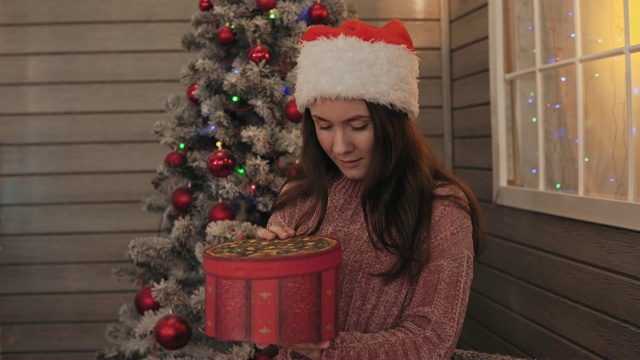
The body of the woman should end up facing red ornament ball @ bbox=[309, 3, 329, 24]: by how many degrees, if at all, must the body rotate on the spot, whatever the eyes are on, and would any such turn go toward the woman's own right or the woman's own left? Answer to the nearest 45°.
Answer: approximately 135° to the woman's own right

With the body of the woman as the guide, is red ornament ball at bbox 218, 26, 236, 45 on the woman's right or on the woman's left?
on the woman's right

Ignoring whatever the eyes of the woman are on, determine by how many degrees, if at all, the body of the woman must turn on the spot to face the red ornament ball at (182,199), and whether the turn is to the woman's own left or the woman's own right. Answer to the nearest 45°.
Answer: approximately 90° to the woman's own right

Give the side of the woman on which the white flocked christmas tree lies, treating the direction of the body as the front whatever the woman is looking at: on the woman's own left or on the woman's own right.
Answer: on the woman's own right

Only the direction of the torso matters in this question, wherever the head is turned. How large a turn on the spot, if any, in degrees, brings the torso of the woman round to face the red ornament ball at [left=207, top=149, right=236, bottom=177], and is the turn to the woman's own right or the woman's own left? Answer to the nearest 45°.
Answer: approximately 90° to the woman's own right

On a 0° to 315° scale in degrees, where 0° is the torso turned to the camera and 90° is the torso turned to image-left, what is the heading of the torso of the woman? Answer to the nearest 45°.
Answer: approximately 45°

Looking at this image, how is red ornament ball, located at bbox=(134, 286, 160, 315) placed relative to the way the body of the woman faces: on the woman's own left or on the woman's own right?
on the woman's own right

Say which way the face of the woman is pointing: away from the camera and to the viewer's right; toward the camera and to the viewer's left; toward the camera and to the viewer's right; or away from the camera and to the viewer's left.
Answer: toward the camera and to the viewer's left
